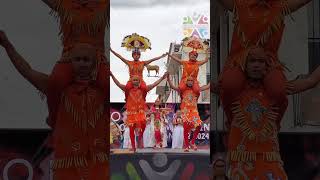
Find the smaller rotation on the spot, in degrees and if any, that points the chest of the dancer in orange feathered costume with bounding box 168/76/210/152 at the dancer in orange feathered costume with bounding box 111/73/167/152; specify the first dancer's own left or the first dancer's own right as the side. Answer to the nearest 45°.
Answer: approximately 45° to the first dancer's own right

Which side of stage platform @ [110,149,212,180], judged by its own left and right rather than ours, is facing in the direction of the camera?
front

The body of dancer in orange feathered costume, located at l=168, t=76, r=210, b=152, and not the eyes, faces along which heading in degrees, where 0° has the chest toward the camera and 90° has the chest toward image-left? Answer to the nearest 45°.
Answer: approximately 0°

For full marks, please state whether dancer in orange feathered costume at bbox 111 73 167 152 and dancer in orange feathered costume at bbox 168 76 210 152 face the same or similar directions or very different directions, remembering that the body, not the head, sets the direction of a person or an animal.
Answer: same or similar directions

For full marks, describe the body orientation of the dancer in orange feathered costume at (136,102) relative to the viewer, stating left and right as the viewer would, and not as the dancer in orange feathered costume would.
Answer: facing the viewer
